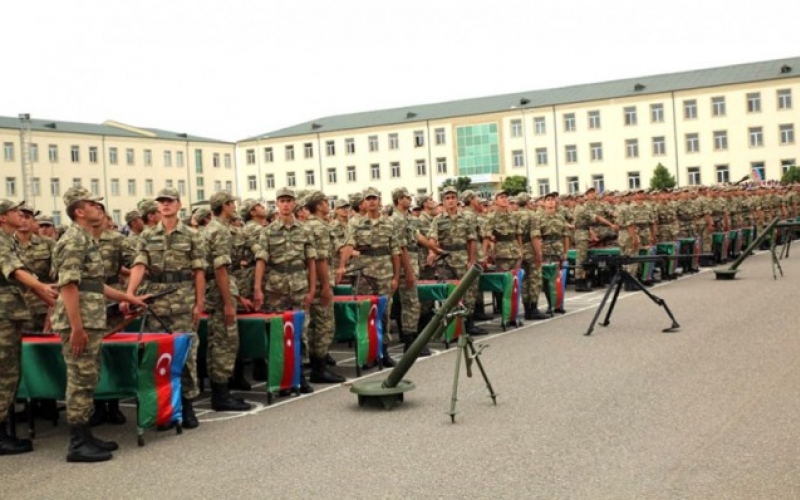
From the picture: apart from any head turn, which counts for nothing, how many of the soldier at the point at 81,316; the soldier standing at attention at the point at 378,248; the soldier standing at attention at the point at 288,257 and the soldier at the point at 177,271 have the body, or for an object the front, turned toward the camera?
3

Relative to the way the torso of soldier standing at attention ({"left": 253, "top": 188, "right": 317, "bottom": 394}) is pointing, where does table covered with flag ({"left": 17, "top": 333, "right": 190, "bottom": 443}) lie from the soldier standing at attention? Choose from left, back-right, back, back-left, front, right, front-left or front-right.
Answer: front-right

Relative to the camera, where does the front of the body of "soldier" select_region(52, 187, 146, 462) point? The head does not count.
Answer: to the viewer's right

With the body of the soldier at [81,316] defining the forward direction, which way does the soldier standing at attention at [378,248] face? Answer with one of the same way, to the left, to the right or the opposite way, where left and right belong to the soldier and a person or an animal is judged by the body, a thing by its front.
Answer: to the right

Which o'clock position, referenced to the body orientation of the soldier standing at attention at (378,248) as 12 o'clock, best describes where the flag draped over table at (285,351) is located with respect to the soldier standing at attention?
The flag draped over table is roughly at 1 o'clock from the soldier standing at attention.
